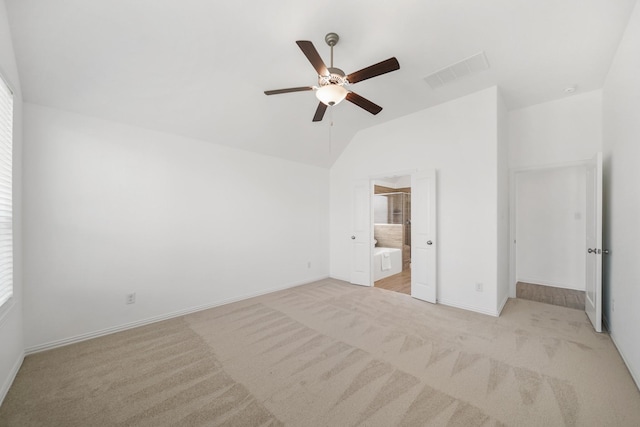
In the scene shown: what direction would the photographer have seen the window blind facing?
facing to the right of the viewer

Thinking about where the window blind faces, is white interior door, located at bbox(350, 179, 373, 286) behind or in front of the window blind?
in front
